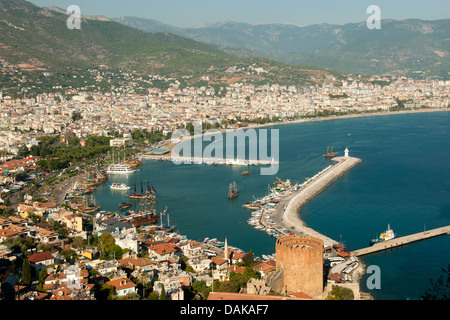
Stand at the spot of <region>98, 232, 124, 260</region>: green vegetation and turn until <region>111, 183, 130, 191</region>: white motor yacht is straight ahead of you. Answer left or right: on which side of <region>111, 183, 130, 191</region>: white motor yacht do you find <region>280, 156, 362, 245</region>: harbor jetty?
right

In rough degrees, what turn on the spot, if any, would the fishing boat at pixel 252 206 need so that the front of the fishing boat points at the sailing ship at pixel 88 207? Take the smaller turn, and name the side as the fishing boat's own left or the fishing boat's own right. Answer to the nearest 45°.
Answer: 0° — it already faces it

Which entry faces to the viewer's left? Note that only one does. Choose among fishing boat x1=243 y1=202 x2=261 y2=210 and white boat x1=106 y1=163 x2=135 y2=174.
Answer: the fishing boat

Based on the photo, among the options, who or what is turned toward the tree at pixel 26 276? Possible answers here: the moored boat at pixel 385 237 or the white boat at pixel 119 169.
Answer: the moored boat

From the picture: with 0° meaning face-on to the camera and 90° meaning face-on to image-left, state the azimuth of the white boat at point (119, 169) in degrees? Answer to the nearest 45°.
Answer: approximately 270°

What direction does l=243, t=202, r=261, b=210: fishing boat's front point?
to the viewer's left

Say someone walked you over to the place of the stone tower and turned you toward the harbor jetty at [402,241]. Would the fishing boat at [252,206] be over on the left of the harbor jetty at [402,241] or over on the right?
left

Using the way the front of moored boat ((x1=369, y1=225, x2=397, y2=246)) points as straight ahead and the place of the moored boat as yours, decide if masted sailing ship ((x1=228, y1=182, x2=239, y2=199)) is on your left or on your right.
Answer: on your right

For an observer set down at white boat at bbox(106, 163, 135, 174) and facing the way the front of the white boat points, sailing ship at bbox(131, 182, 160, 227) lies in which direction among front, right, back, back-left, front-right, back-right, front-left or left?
right

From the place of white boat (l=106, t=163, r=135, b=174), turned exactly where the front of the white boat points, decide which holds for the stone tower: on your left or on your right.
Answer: on your right
